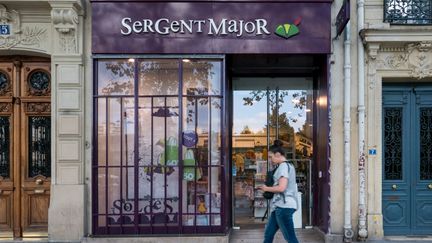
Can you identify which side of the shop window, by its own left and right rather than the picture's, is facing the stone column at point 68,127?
right

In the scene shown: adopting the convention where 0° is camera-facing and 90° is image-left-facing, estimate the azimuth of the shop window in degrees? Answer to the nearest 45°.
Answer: approximately 0°

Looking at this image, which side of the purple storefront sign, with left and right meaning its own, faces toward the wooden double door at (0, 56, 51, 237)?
right

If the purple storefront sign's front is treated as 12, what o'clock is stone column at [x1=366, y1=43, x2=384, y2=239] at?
The stone column is roughly at 9 o'clock from the purple storefront sign.
